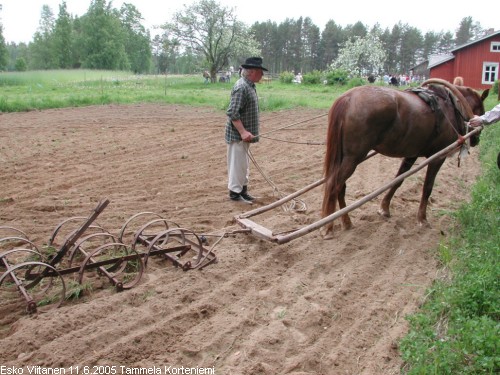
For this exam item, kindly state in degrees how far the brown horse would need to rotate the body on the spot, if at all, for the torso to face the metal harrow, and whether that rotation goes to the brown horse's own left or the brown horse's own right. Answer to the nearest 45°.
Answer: approximately 180°

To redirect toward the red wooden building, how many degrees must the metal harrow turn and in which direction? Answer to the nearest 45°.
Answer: approximately 45° to its left

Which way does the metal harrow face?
to the viewer's right

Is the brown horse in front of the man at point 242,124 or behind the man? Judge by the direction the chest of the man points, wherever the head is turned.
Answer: in front

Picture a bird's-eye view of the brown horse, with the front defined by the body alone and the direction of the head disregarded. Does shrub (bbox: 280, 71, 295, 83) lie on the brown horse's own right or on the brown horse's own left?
on the brown horse's own left

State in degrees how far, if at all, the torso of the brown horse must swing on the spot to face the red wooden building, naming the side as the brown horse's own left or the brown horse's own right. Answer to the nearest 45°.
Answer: approximately 45° to the brown horse's own left

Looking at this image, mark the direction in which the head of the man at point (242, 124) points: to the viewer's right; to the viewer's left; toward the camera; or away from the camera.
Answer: to the viewer's right

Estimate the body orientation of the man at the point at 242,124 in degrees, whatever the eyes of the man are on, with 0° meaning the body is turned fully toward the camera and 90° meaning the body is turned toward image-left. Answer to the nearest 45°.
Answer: approximately 270°

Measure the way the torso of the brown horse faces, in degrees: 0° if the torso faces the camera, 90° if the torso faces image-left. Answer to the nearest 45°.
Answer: approximately 225°

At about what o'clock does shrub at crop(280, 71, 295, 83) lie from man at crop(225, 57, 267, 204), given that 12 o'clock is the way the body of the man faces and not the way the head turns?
The shrub is roughly at 9 o'clock from the man.

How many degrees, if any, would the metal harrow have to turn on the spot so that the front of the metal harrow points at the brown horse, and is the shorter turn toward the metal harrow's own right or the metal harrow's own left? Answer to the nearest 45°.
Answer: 0° — it already faces it
